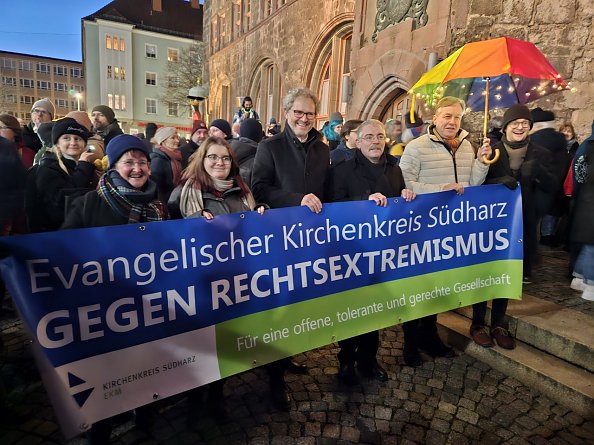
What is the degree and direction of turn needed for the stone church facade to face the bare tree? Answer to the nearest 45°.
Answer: approximately 90° to its right

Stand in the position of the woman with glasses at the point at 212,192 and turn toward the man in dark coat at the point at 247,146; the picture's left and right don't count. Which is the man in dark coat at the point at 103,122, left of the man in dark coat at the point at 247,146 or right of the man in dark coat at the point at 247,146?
left

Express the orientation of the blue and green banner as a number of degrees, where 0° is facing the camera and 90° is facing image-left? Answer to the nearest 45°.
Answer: approximately 315°

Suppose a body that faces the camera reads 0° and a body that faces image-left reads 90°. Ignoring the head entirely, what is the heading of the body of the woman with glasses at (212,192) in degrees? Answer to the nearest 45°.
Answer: approximately 315°

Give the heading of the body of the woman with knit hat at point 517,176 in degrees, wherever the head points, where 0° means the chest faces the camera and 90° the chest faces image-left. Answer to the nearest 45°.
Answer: approximately 0°

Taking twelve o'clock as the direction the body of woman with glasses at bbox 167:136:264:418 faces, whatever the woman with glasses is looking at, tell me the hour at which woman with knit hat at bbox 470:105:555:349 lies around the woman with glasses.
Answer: The woman with knit hat is roughly at 10 o'clock from the woman with glasses.
